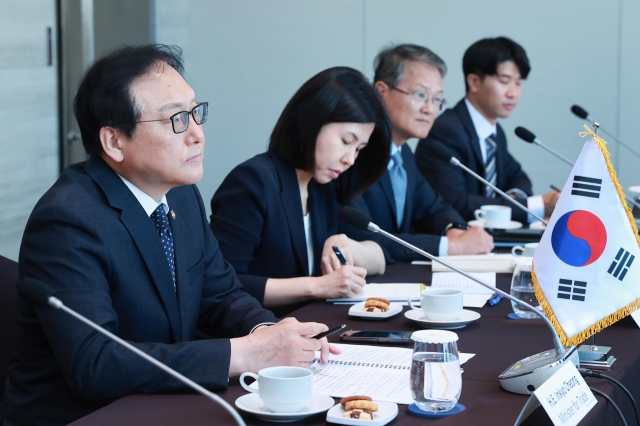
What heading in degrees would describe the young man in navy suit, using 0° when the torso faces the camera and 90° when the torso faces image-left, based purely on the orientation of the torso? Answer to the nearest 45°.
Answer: approximately 315°

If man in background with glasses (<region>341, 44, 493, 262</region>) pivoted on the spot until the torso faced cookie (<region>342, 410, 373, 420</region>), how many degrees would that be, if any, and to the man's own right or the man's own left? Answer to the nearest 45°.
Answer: approximately 45° to the man's own right

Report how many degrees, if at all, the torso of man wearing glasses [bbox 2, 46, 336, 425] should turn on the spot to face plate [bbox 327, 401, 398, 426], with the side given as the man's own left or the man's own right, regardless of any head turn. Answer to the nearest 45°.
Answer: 0° — they already face it

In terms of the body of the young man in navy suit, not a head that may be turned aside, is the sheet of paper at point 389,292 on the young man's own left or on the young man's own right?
on the young man's own right

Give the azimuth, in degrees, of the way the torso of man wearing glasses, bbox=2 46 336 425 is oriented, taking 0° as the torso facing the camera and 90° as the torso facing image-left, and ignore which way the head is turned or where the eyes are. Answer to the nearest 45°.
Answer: approximately 315°

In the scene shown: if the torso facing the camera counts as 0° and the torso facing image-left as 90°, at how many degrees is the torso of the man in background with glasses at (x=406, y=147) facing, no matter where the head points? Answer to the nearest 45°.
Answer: approximately 315°

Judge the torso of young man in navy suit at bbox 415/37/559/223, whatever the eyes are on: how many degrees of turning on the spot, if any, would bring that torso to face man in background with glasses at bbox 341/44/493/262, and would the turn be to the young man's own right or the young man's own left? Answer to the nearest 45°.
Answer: approximately 45° to the young man's own right
